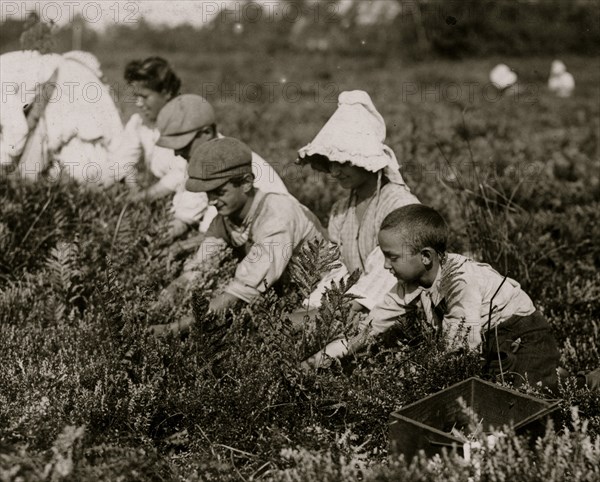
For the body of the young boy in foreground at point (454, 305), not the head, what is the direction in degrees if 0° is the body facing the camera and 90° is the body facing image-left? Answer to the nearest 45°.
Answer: approximately 90°

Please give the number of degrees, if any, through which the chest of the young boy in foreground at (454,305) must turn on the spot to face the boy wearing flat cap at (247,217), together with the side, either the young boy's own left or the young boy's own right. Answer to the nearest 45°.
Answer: approximately 45° to the young boy's own right

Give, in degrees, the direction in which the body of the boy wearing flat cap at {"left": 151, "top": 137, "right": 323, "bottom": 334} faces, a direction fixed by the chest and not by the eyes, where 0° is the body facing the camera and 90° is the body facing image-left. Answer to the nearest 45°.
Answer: approximately 45°

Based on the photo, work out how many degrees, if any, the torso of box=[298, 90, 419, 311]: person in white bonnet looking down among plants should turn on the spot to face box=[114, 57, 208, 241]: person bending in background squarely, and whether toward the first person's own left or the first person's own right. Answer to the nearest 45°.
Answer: approximately 90° to the first person's own right

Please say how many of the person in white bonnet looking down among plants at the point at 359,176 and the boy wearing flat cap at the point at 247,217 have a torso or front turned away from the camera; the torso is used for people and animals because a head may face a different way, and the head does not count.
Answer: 0

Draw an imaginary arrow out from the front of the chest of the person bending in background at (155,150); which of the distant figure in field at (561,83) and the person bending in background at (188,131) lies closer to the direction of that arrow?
the person bending in background

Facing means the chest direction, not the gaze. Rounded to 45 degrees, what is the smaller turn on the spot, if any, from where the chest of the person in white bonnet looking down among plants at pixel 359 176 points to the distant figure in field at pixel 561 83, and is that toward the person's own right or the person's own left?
approximately 135° to the person's own right

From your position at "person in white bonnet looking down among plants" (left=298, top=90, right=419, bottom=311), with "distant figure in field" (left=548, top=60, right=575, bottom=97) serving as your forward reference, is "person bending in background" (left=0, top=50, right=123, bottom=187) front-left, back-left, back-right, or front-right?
front-left

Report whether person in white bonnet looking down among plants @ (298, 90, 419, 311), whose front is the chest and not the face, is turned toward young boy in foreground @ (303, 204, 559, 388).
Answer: no

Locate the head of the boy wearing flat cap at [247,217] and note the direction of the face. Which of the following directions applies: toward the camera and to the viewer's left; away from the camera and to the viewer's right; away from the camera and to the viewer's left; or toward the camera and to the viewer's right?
toward the camera and to the viewer's left

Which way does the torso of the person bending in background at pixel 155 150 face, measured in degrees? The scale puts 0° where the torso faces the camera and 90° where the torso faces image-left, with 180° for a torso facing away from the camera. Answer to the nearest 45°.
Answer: approximately 45°

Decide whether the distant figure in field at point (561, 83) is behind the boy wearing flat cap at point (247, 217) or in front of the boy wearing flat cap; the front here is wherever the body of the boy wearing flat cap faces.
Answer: behind

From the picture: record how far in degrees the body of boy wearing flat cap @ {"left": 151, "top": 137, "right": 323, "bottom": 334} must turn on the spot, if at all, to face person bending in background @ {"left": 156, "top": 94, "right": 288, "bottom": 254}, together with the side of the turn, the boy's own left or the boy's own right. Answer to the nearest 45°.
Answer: approximately 135° to the boy's own right

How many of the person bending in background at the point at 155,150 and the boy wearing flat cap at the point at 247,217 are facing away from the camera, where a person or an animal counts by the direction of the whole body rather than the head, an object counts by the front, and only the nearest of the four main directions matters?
0

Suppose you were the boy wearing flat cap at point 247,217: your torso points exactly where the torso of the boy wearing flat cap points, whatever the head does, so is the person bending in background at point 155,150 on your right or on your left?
on your right

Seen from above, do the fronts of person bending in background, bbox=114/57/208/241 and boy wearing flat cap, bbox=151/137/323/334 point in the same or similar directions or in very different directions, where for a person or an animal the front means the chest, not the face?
same or similar directions

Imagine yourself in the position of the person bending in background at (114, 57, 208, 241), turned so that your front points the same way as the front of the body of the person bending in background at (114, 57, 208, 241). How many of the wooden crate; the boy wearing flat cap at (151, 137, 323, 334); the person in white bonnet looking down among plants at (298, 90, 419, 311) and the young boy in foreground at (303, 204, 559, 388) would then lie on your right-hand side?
0

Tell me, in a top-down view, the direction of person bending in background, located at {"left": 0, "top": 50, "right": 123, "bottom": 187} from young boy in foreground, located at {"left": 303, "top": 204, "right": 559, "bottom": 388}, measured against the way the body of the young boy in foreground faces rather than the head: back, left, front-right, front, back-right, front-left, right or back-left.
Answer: front-right
